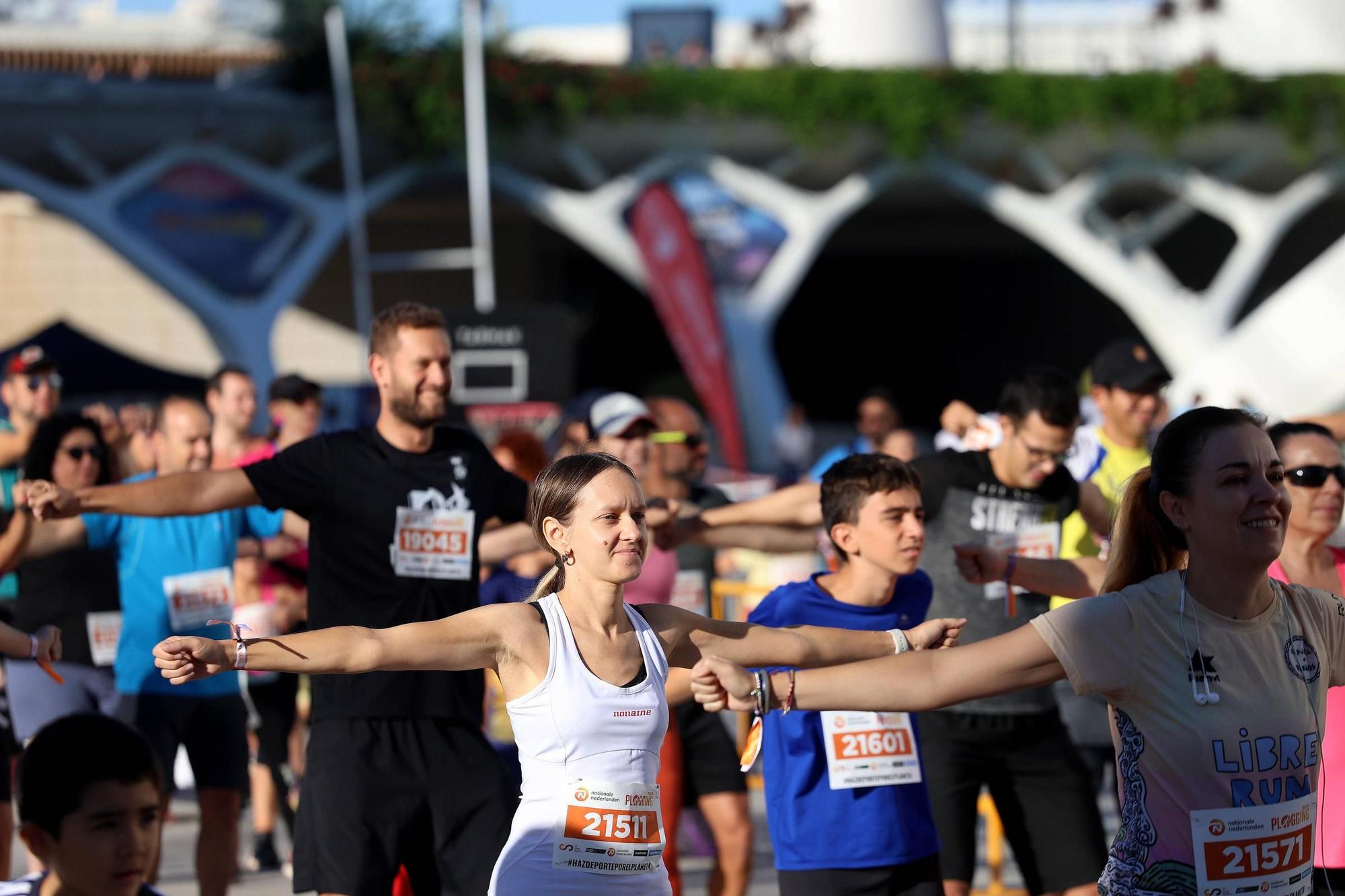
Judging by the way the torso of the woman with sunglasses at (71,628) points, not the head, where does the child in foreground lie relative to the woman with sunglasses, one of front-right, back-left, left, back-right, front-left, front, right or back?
front-right

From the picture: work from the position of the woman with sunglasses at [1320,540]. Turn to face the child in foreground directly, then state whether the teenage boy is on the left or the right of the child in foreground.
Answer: right

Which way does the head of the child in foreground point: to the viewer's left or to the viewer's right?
to the viewer's right

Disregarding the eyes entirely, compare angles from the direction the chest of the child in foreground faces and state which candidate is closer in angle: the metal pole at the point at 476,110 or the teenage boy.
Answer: the teenage boy

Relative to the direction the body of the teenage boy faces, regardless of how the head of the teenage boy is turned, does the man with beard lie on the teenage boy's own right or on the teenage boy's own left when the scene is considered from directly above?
on the teenage boy's own right

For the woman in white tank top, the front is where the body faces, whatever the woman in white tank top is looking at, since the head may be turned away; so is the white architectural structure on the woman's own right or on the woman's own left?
on the woman's own left

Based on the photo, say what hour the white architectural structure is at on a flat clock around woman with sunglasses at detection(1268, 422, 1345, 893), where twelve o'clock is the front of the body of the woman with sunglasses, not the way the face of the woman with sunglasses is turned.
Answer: The white architectural structure is roughly at 7 o'clock from the woman with sunglasses.

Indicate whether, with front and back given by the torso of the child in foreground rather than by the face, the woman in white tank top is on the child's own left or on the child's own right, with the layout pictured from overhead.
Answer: on the child's own left

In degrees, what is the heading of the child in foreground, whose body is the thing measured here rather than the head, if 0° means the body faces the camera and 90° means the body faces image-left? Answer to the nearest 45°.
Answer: approximately 315°

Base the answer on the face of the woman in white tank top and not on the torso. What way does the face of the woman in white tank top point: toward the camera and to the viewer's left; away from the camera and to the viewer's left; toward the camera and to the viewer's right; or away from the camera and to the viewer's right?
toward the camera and to the viewer's right

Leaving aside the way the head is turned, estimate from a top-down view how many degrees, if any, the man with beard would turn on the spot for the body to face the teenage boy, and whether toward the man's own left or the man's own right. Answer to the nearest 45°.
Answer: approximately 45° to the man's own left
